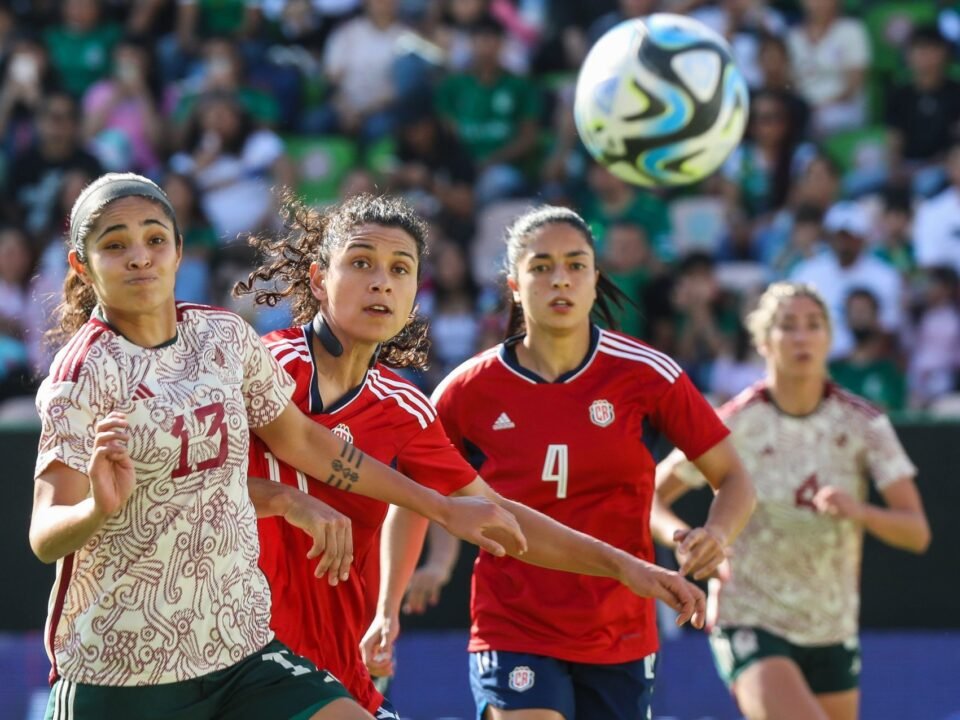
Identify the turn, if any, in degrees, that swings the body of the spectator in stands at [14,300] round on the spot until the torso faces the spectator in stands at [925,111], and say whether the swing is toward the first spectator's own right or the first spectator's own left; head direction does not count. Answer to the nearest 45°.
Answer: approximately 90° to the first spectator's own left

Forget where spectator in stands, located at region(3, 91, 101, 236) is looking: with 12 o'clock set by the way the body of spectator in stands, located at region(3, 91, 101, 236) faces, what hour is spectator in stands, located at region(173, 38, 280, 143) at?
spectator in stands, located at region(173, 38, 280, 143) is roughly at 9 o'clock from spectator in stands, located at region(3, 91, 101, 236).

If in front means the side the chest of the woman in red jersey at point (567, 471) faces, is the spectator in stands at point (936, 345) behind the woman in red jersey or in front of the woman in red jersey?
behind

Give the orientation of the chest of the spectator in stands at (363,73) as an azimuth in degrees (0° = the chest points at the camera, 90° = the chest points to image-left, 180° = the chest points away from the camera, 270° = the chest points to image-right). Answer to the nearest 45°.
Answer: approximately 0°

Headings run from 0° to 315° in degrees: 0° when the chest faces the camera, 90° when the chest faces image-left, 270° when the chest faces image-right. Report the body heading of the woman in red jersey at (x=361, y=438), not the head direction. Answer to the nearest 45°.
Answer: approximately 0°
